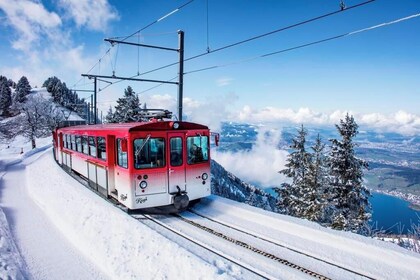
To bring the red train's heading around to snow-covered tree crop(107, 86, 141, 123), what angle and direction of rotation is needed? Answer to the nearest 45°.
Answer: approximately 135° to its left

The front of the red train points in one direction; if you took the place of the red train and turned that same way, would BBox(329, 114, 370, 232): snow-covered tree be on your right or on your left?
on your left

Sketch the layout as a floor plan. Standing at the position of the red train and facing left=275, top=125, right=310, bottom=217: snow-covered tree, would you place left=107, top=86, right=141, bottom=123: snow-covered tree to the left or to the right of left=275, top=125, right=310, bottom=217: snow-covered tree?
left

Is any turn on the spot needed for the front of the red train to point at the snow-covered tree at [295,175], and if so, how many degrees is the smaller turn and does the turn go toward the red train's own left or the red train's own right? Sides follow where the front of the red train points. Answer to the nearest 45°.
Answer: approximately 90° to the red train's own left

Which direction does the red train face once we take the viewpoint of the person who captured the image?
facing the viewer and to the right of the viewer

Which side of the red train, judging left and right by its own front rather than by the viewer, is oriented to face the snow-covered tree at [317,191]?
left
